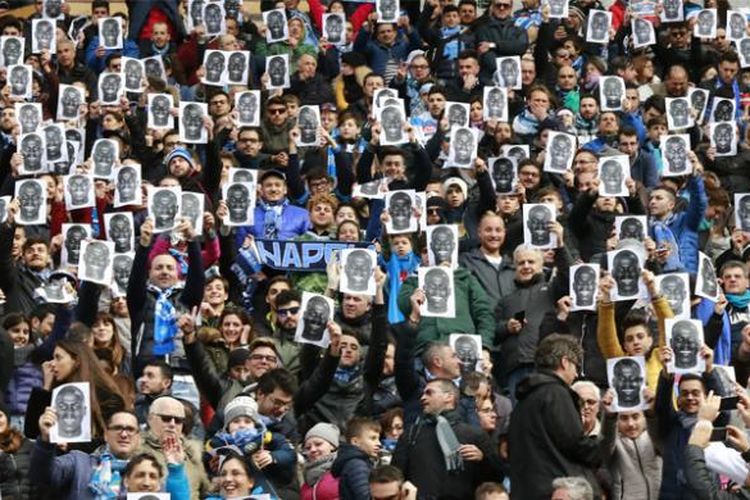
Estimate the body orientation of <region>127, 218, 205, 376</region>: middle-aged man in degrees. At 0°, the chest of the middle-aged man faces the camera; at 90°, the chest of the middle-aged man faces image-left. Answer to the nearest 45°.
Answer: approximately 0°

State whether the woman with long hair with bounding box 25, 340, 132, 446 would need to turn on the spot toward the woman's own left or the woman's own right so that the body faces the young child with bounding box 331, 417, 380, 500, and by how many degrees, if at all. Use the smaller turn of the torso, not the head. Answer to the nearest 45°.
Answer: approximately 135° to the woman's own left

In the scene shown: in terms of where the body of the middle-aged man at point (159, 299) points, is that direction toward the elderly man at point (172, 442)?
yes

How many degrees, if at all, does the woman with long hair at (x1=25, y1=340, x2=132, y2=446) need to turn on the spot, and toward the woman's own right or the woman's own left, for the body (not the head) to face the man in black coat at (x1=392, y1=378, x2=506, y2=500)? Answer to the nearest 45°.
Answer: approximately 135° to the woman's own left

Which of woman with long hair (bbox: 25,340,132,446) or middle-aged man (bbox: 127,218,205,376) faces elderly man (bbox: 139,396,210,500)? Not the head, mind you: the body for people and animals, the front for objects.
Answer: middle-aged man (bbox: 127,218,205,376)
